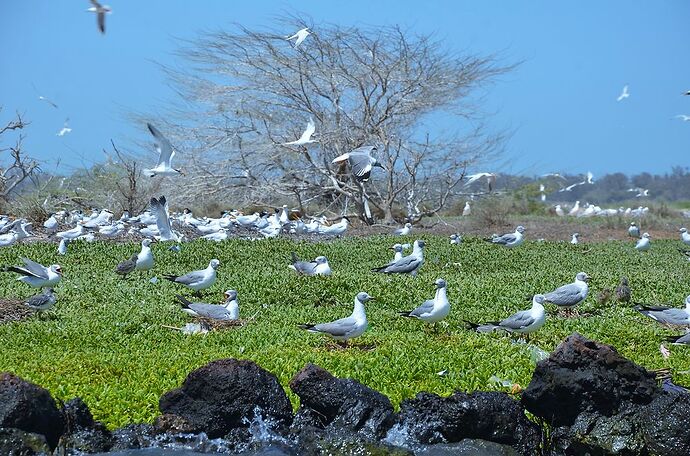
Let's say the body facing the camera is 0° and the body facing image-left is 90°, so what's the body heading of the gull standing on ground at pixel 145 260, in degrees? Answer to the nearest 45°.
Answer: approximately 315°

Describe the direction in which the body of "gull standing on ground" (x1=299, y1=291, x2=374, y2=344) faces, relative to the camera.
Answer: to the viewer's right

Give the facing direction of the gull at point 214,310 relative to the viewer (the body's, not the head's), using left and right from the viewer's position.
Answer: facing to the right of the viewer

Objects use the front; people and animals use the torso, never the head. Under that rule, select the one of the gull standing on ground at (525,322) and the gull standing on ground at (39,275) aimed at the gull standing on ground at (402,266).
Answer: the gull standing on ground at (39,275)

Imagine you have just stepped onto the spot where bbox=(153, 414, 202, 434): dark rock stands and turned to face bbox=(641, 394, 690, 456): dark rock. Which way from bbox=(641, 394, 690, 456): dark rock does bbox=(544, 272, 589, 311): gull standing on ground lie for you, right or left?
left

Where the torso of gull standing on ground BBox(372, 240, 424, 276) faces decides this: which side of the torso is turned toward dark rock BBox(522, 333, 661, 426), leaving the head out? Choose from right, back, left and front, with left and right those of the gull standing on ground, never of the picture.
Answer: right

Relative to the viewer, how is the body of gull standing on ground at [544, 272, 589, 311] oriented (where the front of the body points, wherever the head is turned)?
to the viewer's right

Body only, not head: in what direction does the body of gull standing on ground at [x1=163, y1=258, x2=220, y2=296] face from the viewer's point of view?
to the viewer's right

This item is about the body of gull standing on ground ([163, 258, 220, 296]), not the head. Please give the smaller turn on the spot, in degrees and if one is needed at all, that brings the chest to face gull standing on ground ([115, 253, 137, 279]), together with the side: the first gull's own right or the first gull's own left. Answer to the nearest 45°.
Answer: approximately 135° to the first gull's own left

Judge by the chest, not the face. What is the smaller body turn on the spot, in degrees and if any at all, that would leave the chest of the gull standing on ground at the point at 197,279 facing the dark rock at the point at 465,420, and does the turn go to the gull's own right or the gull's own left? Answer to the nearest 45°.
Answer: approximately 90° to the gull's own right

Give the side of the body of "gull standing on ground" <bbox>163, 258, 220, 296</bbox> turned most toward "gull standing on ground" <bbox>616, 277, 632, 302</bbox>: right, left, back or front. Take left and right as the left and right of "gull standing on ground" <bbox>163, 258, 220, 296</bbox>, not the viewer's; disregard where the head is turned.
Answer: front

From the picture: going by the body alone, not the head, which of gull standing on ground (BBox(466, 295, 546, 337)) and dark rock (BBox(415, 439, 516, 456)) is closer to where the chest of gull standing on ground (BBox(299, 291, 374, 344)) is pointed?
the gull standing on ground

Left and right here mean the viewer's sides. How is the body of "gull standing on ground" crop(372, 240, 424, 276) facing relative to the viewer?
facing to the right of the viewer
